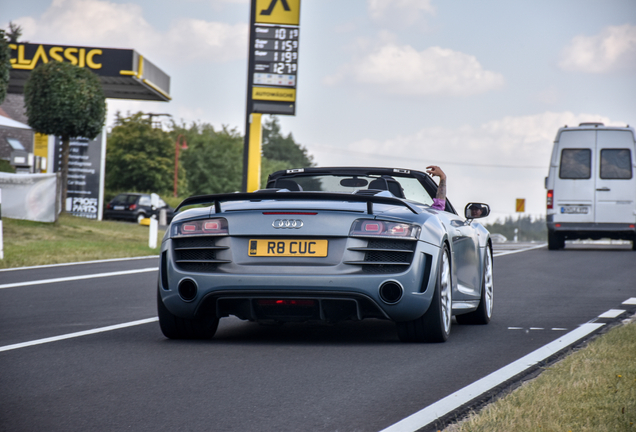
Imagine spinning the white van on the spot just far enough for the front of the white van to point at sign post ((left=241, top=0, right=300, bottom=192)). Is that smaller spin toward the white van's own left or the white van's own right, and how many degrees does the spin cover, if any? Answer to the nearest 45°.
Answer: approximately 90° to the white van's own left

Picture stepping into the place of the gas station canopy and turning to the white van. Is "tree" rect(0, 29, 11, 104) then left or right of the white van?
right

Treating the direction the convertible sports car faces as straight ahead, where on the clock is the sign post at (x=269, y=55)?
The sign post is roughly at 12 o'clock from the convertible sports car.

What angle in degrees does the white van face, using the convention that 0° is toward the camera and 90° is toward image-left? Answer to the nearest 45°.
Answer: approximately 180°

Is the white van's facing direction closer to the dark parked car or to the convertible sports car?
the dark parked car

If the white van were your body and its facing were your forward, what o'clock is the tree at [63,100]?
The tree is roughly at 9 o'clock from the white van.

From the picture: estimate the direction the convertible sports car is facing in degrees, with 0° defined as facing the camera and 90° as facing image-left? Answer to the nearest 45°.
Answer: approximately 180°

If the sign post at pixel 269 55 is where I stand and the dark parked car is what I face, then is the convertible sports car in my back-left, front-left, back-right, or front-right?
back-left

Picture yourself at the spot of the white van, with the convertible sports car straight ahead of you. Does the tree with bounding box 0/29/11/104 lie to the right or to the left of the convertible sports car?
right

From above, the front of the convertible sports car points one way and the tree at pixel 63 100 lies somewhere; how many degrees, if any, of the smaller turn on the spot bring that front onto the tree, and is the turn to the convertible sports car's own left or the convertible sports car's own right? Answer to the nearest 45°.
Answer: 0° — it already faces it

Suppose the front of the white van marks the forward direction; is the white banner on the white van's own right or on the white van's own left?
on the white van's own left
